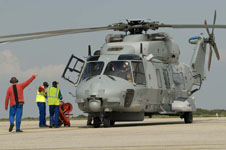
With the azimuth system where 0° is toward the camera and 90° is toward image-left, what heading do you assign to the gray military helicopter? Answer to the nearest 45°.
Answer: approximately 45°

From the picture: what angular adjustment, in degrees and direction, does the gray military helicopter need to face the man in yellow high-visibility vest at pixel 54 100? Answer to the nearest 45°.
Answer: approximately 45° to its right

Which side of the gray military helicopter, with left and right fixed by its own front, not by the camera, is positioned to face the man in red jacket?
front
